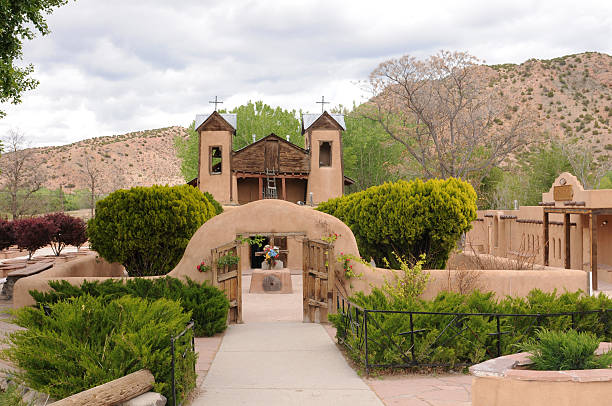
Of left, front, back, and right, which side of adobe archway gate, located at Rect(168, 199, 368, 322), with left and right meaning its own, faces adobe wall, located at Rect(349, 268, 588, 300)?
left

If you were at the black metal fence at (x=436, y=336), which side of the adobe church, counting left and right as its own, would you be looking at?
front

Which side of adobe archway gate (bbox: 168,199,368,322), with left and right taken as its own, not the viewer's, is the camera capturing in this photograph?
front

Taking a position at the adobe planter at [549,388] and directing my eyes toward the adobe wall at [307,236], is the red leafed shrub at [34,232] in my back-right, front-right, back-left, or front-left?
front-left

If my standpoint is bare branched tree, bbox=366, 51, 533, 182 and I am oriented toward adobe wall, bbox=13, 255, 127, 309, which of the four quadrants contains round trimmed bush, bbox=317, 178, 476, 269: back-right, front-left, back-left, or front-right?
front-left

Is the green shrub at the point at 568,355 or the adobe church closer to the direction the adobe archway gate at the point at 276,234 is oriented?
the green shrub

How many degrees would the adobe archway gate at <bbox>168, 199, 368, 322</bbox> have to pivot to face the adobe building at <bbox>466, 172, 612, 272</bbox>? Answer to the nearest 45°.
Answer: approximately 135° to its left

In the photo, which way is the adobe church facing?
toward the camera

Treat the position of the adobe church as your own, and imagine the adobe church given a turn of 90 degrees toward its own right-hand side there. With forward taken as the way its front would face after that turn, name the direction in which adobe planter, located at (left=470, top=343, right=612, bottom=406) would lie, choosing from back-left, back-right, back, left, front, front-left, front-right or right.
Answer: left

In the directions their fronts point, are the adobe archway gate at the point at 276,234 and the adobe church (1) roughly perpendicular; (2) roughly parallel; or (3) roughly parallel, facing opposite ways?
roughly parallel

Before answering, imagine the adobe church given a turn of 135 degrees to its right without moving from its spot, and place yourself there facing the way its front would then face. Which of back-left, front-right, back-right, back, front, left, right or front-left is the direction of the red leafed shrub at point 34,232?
left

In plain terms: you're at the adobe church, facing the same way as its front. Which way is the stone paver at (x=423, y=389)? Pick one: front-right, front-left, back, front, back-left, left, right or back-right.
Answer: front

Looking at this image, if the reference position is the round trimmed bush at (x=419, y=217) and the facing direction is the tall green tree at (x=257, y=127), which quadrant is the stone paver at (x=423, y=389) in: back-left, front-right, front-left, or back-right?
back-left

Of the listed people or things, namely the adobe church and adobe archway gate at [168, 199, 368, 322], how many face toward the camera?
2

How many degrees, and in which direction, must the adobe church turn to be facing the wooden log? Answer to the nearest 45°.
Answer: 0° — it already faces it

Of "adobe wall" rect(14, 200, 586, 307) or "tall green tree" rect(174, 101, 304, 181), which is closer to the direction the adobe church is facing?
the adobe wall
